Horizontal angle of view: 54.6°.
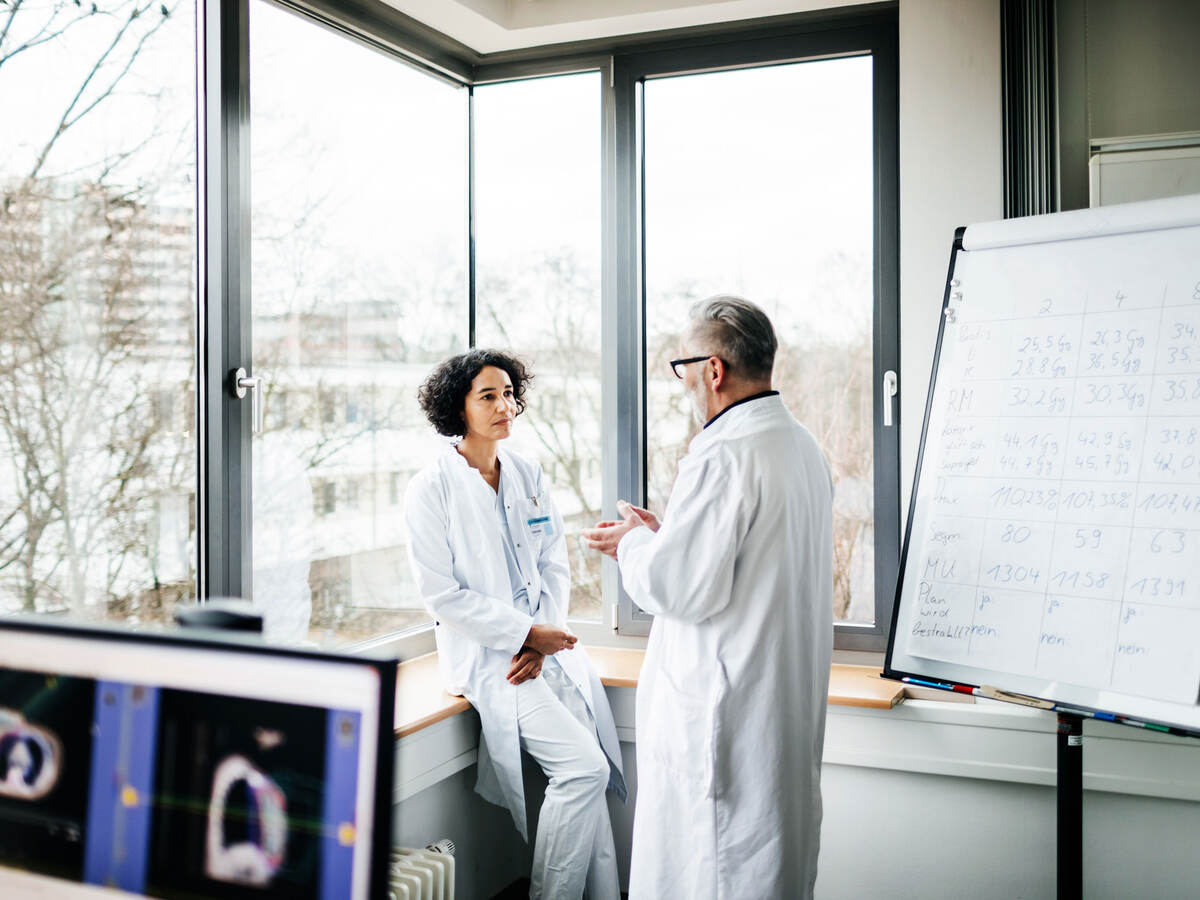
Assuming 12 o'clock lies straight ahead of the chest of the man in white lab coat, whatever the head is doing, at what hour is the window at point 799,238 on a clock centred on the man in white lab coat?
The window is roughly at 2 o'clock from the man in white lab coat.

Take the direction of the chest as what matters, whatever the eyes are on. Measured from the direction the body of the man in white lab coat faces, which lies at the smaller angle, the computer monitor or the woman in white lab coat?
the woman in white lab coat

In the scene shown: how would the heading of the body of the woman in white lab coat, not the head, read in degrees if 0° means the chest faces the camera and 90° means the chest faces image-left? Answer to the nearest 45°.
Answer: approximately 315°

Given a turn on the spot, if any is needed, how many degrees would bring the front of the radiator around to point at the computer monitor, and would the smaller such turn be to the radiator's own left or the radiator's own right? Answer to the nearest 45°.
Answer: approximately 45° to the radiator's own right

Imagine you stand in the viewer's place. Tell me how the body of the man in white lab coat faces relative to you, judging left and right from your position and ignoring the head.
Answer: facing away from the viewer and to the left of the viewer

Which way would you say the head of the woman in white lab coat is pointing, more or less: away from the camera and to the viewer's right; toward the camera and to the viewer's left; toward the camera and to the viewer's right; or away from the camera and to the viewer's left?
toward the camera and to the viewer's right

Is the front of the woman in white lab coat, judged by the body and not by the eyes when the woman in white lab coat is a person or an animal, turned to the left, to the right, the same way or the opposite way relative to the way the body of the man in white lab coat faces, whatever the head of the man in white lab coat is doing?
the opposite way

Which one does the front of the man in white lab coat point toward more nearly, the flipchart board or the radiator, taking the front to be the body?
the radiator
